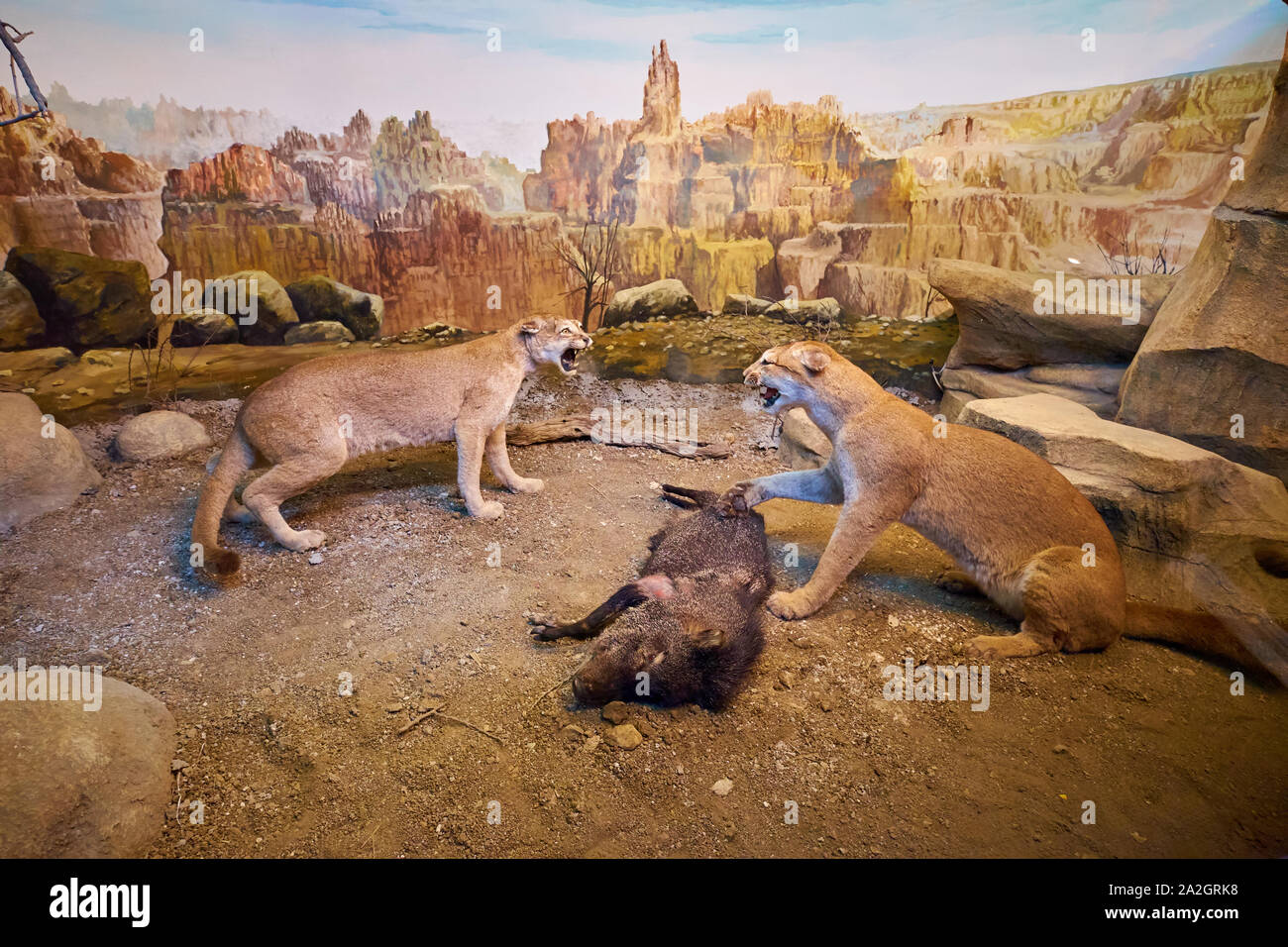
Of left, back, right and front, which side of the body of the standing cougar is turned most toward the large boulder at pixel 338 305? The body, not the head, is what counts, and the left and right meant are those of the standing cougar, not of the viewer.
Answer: left

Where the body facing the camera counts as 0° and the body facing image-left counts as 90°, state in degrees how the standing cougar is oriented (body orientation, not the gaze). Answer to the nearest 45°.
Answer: approximately 270°

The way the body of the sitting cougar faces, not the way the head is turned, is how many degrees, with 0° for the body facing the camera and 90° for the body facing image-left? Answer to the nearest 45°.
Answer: approximately 90°

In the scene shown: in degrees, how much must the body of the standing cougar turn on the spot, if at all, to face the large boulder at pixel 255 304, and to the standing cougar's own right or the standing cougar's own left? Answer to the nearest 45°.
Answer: approximately 90° to the standing cougar's own left

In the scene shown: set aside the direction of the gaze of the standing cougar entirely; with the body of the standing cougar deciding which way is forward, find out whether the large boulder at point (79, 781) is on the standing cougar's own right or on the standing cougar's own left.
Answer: on the standing cougar's own right

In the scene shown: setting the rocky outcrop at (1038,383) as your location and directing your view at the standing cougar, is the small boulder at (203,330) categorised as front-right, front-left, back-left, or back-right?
front-right

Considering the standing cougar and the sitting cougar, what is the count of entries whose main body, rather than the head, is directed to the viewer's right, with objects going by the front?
1

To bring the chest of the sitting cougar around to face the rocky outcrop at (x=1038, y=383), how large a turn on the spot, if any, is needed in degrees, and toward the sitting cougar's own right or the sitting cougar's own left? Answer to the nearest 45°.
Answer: approximately 90° to the sitting cougar's own right

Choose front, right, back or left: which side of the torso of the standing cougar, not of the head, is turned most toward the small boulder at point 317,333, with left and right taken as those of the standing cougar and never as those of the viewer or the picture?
left
